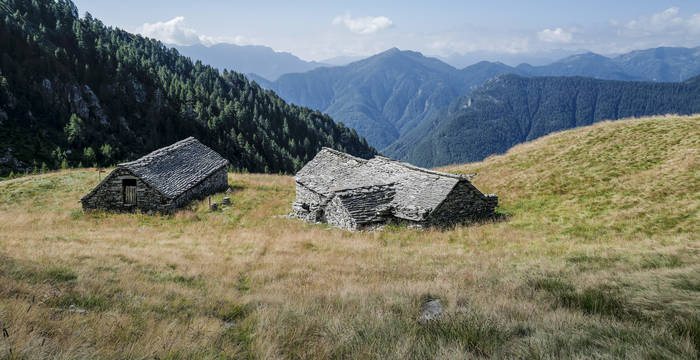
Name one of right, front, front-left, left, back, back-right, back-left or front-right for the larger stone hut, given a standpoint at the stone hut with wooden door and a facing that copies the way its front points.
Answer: left

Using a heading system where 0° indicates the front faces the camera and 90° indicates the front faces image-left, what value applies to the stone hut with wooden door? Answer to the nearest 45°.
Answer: approximately 45°
